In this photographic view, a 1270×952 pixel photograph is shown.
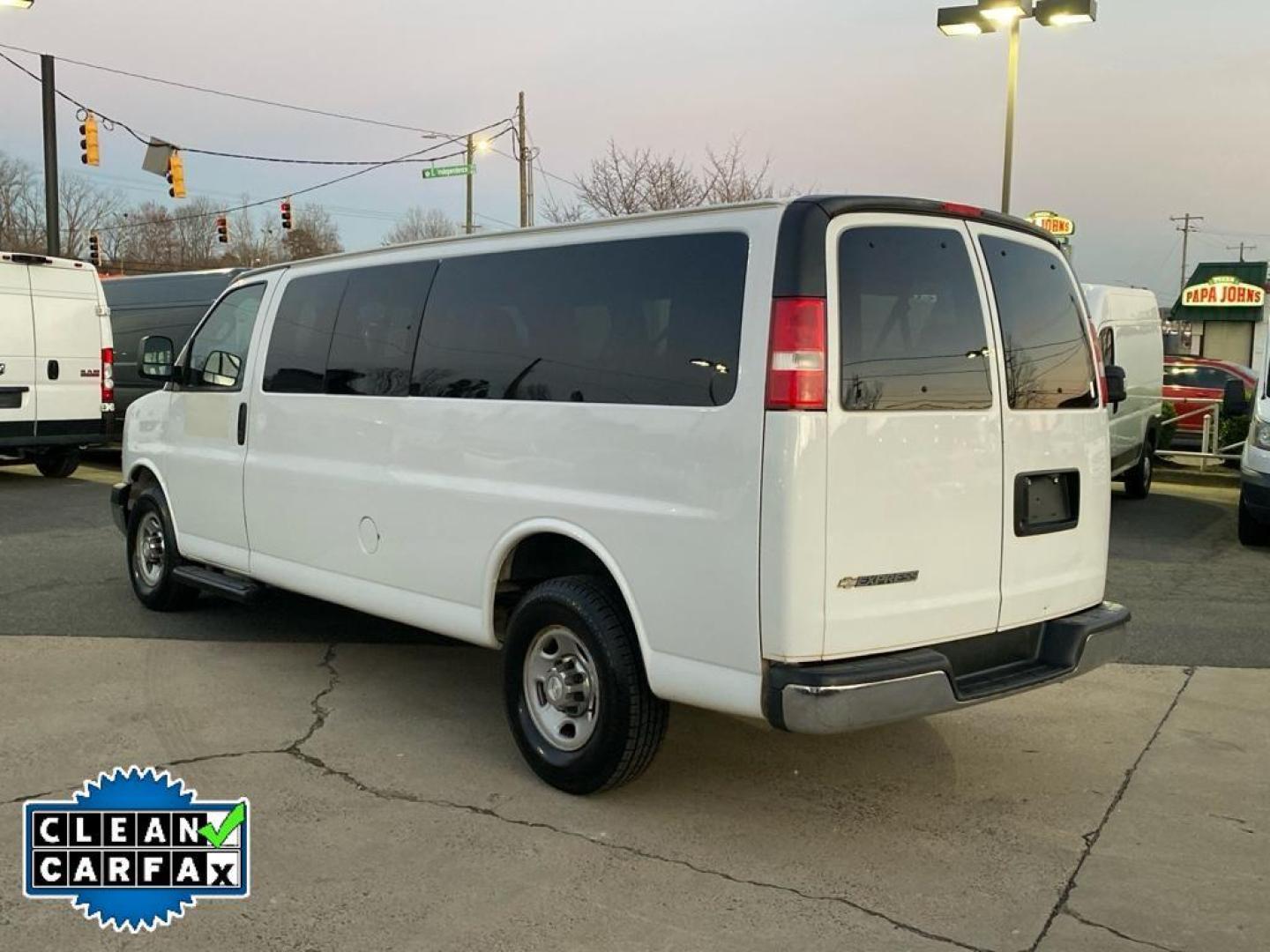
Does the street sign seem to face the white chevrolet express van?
yes

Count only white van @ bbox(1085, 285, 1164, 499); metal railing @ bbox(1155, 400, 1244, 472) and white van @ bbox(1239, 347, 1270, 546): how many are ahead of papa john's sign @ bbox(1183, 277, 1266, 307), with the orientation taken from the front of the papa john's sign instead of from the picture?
3

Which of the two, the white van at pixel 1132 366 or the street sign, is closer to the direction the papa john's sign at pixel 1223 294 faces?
the white van

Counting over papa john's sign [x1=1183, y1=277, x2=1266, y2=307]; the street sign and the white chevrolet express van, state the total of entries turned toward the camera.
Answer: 2

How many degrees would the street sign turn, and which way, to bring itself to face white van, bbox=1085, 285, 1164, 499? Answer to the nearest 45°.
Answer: approximately 45° to its left

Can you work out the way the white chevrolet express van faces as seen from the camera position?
facing away from the viewer and to the left of the viewer

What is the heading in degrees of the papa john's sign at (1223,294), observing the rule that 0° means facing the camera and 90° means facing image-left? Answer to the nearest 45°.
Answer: approximately 0°

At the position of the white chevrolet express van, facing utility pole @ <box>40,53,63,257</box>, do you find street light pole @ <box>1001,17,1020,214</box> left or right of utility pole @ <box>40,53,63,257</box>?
right

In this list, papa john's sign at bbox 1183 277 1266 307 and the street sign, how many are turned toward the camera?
2

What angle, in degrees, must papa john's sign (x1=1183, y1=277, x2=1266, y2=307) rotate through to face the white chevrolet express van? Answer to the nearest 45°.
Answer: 0° — it already faces it

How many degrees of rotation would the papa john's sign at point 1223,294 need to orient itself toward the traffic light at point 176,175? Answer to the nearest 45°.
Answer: approximately 45° to its right
